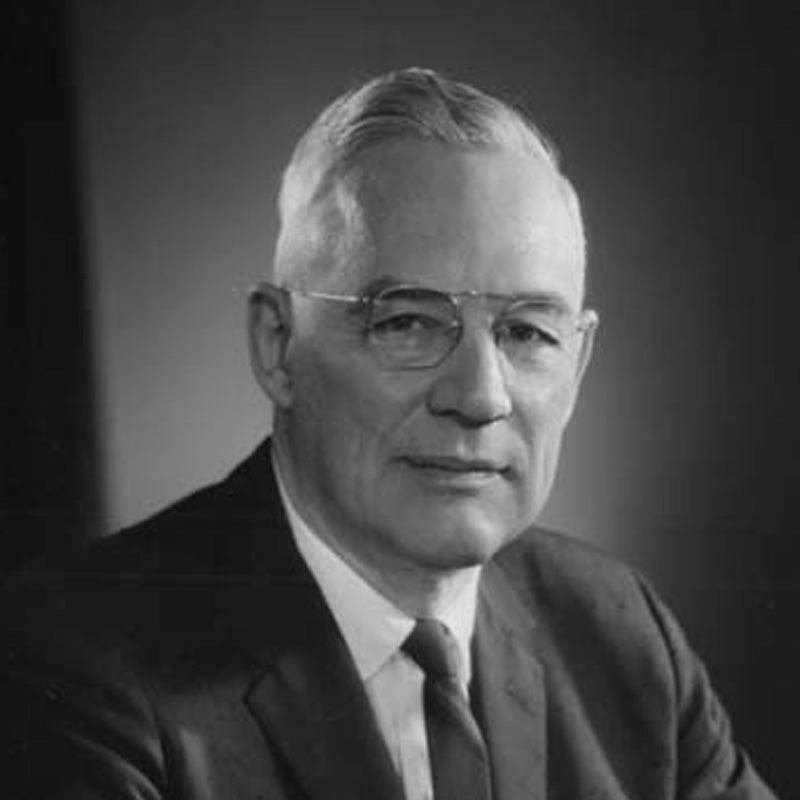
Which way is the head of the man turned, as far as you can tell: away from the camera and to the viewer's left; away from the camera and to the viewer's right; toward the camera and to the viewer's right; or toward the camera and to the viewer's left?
toward the camera and to the viewer's right

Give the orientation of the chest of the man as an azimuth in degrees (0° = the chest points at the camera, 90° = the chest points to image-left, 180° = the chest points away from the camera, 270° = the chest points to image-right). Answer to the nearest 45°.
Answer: approximately 315°
